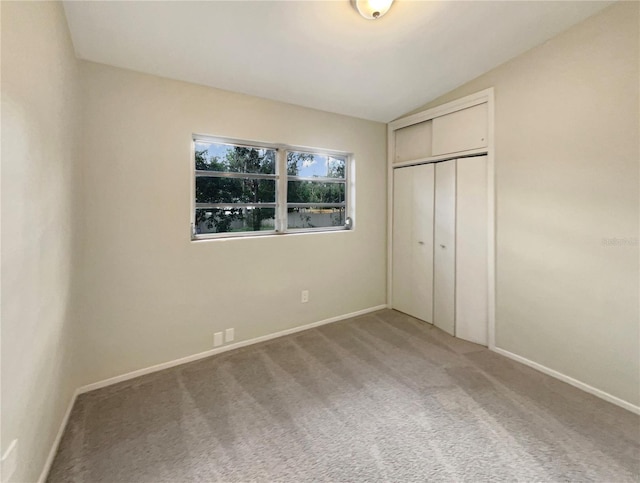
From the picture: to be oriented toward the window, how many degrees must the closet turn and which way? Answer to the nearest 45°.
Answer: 0° — it already faces it

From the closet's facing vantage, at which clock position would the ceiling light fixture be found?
The ceiling light fixture is roughly at 11 o'clock from the closet.

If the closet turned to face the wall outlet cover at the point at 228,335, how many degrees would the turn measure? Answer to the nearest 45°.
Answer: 0° — it already faces it

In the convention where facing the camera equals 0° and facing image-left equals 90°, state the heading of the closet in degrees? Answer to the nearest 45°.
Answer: approximately 45°
